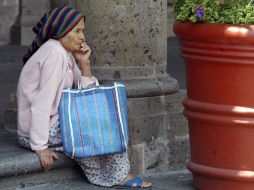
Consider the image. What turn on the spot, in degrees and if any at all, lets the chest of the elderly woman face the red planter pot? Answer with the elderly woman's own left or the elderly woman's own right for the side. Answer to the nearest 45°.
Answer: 0° — they already face it

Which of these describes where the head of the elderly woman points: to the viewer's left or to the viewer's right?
to the viewer's right

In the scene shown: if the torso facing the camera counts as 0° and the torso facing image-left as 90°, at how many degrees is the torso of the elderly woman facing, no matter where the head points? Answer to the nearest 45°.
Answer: approximately 270°

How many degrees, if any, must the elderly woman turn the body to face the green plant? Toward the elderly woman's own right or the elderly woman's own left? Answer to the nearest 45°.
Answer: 0° — they already face it

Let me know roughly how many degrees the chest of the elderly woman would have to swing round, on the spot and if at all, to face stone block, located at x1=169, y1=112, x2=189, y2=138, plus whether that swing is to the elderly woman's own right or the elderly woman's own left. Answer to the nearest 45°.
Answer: approximately 45° to the elderly woman's own left
